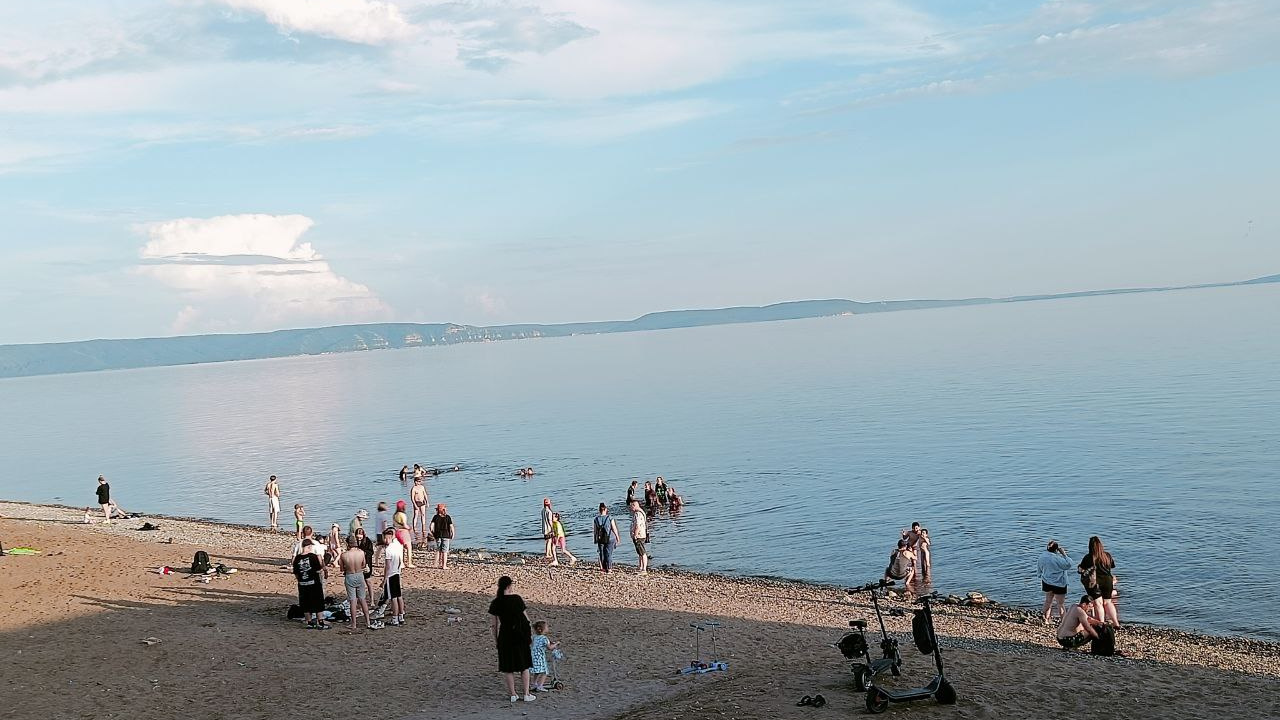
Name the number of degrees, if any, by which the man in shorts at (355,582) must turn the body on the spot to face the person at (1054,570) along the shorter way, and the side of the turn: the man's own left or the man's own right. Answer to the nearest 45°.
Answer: approximately 90° to the man's own right

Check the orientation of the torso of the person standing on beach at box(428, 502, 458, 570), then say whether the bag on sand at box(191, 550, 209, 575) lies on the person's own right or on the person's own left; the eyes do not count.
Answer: on the person's own right

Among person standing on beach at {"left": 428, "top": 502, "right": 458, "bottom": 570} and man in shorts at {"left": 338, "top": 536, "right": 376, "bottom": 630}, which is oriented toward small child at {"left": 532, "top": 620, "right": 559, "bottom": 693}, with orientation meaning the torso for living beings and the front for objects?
the person standing on beach

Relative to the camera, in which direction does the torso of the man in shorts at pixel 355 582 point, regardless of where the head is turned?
away from the camera

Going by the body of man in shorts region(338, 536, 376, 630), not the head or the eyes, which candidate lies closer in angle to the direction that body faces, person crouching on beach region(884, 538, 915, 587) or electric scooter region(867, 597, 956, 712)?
the person crouching on beach

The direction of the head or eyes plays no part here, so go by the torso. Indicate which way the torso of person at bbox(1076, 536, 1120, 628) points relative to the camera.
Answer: away from the camera
